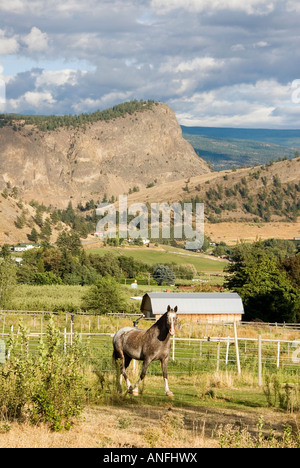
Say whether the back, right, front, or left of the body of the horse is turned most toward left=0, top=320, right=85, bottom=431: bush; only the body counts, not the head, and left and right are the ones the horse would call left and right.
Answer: right

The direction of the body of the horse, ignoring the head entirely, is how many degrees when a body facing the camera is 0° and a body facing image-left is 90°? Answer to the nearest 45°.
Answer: approximately 315°
